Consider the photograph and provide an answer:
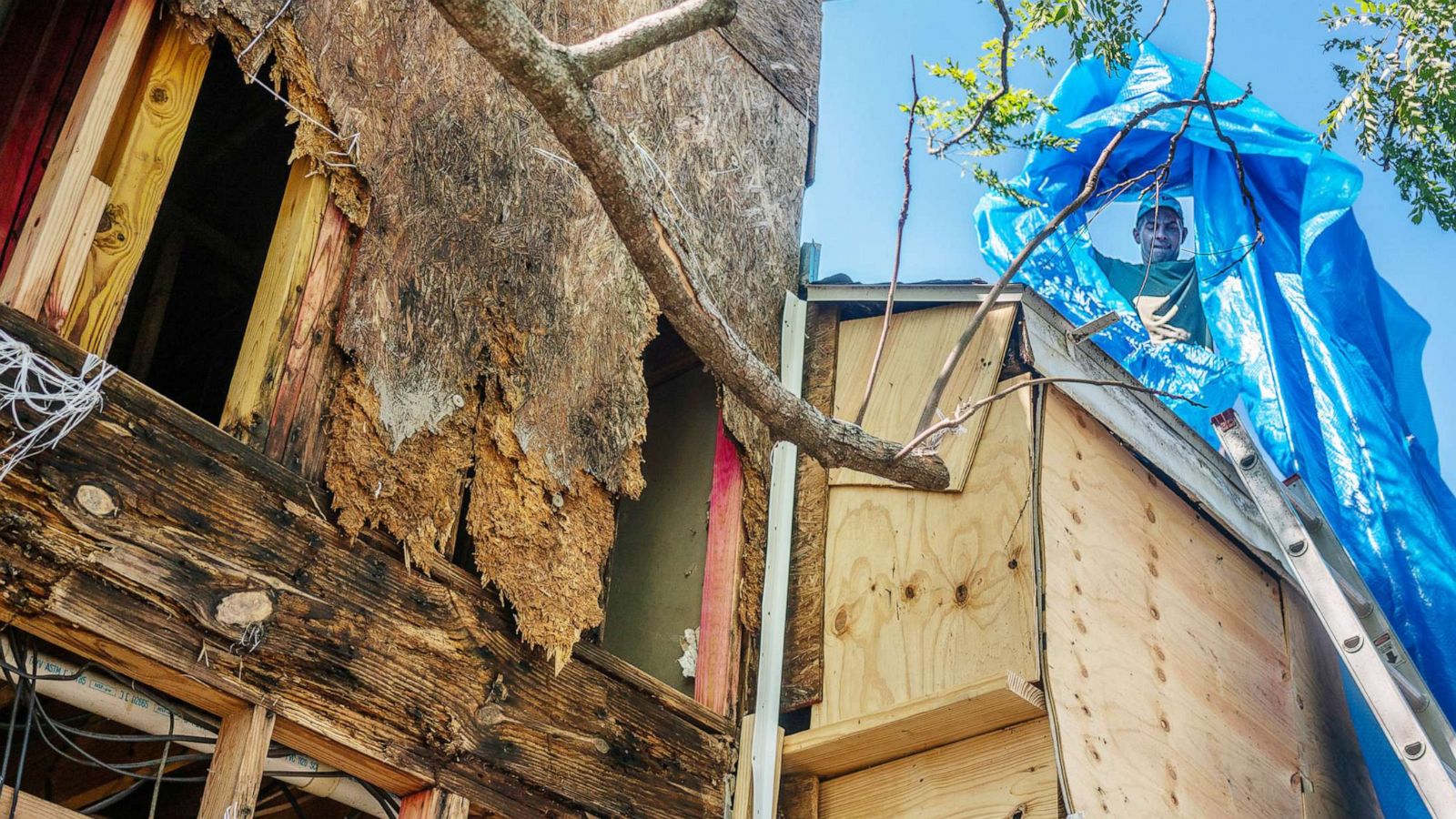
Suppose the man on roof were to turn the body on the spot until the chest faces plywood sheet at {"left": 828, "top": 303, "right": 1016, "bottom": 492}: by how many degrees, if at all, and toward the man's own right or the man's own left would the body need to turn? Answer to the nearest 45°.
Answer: approximately 45° to the man's own right

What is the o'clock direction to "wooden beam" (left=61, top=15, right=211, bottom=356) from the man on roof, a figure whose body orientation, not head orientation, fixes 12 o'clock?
The wooden beam is roughly at 1 o'clock from the man on roof.

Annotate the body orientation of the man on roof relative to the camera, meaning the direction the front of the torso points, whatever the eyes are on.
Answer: toward the camera

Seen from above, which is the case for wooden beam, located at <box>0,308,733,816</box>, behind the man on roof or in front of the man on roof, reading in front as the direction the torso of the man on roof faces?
in front

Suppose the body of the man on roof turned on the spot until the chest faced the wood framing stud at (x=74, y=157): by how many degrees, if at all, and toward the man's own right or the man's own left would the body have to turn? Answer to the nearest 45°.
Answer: approximately 45° to the man's own right

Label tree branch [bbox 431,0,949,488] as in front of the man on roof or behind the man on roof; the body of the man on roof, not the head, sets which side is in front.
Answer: in front
